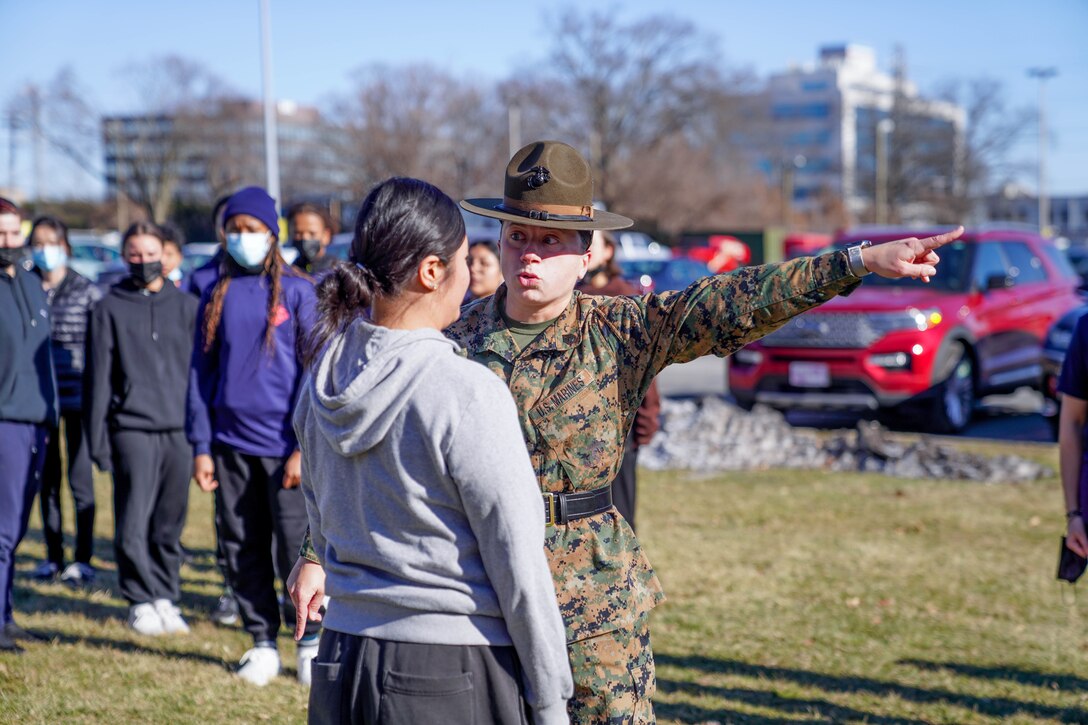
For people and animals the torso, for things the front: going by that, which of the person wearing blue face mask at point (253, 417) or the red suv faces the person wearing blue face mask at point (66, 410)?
the red suv

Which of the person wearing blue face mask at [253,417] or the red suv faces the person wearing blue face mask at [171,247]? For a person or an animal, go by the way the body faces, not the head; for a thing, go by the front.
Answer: the red suv

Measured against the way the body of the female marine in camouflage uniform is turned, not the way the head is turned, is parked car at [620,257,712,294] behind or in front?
behind

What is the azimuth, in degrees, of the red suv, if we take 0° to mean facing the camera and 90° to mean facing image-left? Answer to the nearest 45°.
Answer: approximately 45°

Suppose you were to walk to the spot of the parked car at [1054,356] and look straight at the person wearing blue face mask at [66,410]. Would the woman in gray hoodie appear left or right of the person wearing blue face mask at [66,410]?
left

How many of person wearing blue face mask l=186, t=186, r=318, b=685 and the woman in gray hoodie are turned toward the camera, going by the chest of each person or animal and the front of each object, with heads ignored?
1

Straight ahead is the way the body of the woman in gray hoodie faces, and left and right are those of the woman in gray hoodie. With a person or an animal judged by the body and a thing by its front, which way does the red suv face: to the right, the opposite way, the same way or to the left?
the opposite way

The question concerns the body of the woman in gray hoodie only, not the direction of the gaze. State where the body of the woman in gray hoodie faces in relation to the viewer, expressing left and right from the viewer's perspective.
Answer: facing away from the viewer and to the right of the viewer

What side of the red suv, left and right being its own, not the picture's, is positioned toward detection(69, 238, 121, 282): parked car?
right

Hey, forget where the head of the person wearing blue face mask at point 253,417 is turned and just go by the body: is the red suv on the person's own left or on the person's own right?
on the person's own left

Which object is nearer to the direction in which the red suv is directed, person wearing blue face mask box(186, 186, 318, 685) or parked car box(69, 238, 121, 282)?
the person wearing blue face mask

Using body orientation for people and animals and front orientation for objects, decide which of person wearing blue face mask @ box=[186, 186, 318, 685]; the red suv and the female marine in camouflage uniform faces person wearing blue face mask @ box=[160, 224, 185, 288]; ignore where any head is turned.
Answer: the red suv

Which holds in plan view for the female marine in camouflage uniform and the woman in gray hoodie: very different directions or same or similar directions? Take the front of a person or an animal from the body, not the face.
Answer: very different directions
